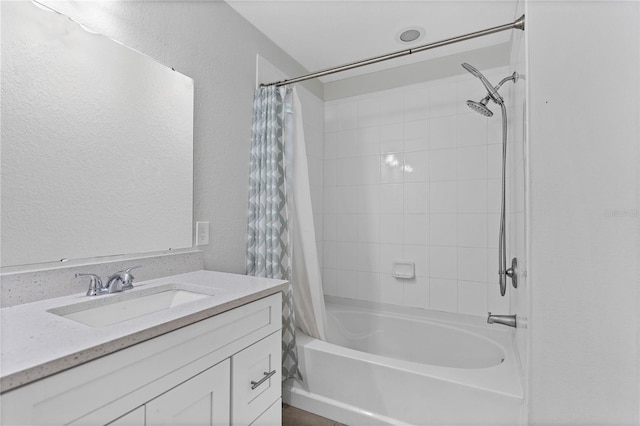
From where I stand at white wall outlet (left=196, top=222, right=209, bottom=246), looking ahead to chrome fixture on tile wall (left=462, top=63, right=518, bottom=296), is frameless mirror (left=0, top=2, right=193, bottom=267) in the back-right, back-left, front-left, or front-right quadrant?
back-right

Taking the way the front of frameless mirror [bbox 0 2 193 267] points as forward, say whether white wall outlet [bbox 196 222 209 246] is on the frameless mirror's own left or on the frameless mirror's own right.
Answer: on the frameless mirror's own left

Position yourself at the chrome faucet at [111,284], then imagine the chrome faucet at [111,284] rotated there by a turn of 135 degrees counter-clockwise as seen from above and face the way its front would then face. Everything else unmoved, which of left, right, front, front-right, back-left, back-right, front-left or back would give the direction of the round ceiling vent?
right

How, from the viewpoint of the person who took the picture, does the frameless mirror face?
facing the viewer and to the right of the viewer

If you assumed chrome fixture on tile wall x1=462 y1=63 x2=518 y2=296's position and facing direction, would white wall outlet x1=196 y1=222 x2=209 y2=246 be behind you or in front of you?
in front

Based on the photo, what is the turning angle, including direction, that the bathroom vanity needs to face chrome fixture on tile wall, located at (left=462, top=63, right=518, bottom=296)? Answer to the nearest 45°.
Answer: approximately 45° to its left

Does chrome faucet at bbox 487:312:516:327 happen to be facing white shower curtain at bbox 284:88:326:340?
yes

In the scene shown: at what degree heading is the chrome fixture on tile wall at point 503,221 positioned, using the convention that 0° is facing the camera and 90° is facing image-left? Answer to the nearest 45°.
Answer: approximately 90°

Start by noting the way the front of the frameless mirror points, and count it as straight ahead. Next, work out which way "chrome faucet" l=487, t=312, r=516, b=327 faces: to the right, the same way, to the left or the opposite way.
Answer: the opposite way

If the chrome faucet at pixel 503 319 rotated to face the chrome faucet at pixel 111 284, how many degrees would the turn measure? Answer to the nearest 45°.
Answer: approximately 45° to its left

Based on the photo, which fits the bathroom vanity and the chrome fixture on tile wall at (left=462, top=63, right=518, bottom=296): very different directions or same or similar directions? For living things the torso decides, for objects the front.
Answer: very different directions

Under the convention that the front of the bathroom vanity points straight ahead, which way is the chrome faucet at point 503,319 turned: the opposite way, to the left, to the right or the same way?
the opposite way

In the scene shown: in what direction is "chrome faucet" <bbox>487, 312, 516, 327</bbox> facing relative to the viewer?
to the viewer's left
